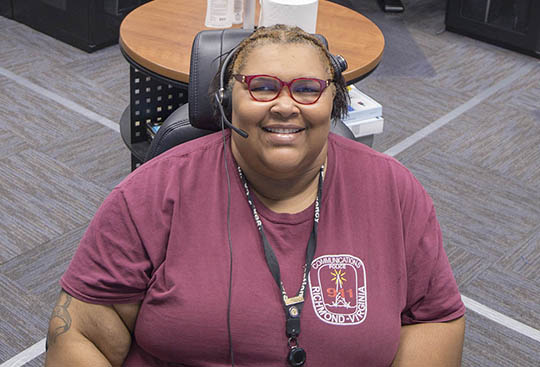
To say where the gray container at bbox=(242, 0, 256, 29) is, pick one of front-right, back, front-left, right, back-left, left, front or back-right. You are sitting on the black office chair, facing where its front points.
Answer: back

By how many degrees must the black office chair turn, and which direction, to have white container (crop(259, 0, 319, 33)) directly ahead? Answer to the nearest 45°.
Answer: approximately 180°

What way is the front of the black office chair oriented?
toward the camera

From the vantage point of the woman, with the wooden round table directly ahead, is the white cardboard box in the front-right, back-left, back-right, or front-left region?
front-right

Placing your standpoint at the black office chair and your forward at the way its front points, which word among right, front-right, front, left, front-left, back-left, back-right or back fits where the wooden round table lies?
back

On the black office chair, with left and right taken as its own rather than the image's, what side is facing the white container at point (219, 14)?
back

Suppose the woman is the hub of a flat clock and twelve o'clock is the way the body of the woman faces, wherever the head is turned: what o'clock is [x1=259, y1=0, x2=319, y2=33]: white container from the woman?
The white container is roughly at 6 o'clock from the woman.

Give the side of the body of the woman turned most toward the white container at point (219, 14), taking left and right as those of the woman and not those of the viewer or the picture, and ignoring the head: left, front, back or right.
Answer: back
